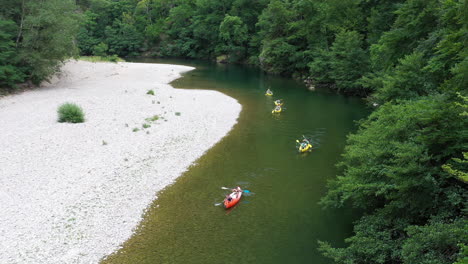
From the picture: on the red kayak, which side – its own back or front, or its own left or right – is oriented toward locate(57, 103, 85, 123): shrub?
right

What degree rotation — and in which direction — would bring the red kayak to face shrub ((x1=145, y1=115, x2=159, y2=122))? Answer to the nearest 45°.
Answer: approximately 90° to its right

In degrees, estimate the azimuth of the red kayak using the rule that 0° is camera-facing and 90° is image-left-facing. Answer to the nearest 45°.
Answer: approximately 45°

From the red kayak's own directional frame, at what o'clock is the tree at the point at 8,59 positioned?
The tree is roughly at 3 o'clock from the red kayak.

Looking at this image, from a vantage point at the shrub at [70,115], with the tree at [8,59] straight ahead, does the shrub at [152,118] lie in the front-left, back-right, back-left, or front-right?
back-right

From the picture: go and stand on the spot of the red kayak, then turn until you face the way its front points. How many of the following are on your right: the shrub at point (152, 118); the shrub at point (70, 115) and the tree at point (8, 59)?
3
